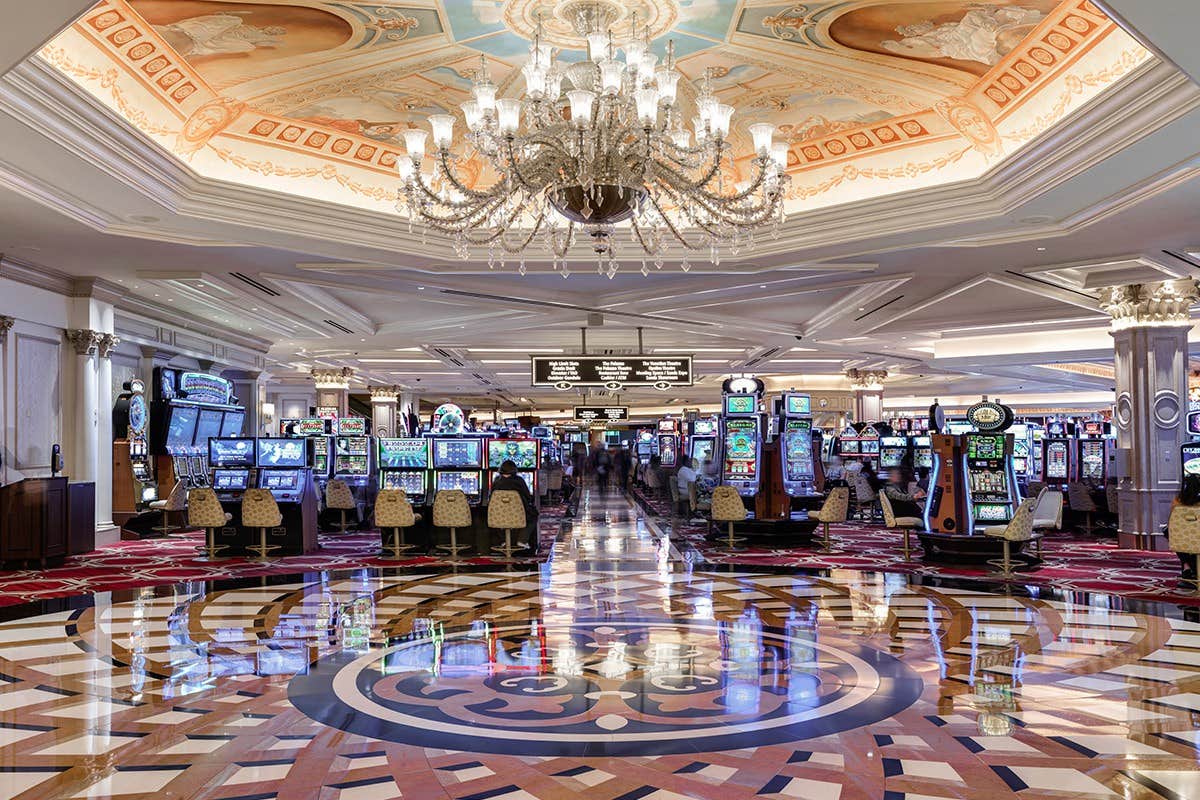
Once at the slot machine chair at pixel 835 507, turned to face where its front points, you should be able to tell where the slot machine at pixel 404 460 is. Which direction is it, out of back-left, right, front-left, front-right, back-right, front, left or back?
front-left

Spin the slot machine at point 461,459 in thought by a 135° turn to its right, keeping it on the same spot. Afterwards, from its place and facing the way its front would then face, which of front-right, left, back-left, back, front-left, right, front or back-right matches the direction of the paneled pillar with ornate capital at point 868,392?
right

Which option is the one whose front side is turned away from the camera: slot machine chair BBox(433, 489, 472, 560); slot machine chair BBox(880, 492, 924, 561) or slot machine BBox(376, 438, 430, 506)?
slot machine chair BBox(433, 489, 472, 560)

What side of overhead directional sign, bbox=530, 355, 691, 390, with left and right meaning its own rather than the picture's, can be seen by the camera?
front

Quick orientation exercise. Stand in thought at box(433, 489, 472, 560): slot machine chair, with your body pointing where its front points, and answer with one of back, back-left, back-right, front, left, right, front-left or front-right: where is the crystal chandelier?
back

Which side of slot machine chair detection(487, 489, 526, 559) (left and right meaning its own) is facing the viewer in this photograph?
back

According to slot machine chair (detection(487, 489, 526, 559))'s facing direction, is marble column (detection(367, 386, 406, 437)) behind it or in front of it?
in front

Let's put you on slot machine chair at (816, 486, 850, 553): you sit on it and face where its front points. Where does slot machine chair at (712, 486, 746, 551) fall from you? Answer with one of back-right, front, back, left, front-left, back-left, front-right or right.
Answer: front-left

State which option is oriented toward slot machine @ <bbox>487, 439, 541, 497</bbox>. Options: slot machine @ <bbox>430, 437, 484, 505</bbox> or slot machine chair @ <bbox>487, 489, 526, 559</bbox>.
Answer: the slot machine chair

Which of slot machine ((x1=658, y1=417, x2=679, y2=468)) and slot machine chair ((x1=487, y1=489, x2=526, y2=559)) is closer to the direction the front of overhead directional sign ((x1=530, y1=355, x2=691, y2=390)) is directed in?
the slot machine chair

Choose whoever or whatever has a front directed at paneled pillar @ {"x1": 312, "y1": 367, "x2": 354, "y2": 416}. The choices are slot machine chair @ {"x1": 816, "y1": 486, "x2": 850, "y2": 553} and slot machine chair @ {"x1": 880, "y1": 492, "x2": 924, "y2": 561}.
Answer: slot machine chair @ {"x1": 816, "y1": 486, "x2": 850, "y2": 553}

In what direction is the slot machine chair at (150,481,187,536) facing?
to the viewer's left

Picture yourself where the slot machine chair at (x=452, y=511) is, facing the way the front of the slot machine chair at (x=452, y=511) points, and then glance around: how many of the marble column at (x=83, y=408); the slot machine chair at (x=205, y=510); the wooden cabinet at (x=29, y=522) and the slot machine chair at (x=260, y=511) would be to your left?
4

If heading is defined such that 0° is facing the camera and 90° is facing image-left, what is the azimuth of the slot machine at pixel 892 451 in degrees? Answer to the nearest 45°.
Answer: approximately 0°

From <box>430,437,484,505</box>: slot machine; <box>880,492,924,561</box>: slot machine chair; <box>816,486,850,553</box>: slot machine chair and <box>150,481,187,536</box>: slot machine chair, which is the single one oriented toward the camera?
the slot machine

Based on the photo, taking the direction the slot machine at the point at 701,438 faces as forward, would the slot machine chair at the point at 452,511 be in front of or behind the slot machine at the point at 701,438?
in front

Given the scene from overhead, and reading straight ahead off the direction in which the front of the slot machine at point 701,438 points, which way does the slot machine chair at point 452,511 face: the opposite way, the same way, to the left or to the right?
the opposite way

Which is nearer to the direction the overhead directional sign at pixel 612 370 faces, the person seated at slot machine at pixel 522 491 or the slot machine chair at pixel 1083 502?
the person seated at slot machine

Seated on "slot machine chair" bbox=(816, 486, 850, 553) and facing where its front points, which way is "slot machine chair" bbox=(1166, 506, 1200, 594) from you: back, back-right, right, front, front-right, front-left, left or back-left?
back
